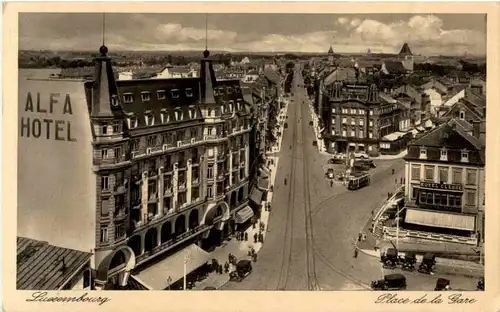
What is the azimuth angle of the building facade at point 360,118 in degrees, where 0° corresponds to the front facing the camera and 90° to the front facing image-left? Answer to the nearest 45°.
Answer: approximately 0°

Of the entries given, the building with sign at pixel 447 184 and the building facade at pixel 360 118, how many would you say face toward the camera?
2
